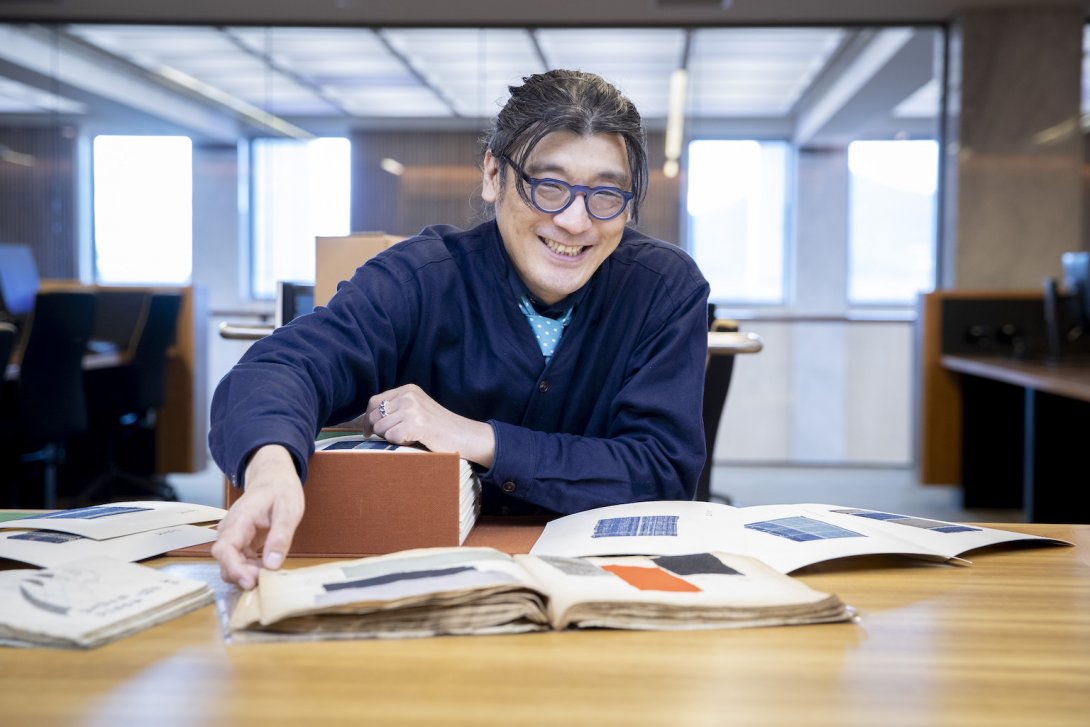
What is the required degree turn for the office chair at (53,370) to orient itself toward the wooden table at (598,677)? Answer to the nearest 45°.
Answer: approximately 135° to its left

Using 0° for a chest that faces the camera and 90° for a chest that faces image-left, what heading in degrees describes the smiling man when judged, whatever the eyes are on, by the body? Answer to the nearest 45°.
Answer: approximately 0°

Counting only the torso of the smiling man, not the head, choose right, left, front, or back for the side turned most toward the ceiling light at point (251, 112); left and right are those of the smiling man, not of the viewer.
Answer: back

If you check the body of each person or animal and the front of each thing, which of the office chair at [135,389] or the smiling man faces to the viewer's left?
the office chair

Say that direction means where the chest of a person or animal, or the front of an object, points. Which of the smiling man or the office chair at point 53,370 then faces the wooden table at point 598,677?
the smiling man

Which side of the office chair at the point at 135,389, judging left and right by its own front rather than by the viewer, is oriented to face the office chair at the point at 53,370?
left

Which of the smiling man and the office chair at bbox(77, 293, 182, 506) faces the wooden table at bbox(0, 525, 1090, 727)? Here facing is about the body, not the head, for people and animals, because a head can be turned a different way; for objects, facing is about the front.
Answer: the smiling man

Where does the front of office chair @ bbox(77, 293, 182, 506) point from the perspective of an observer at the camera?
facing to the left of the viewer
